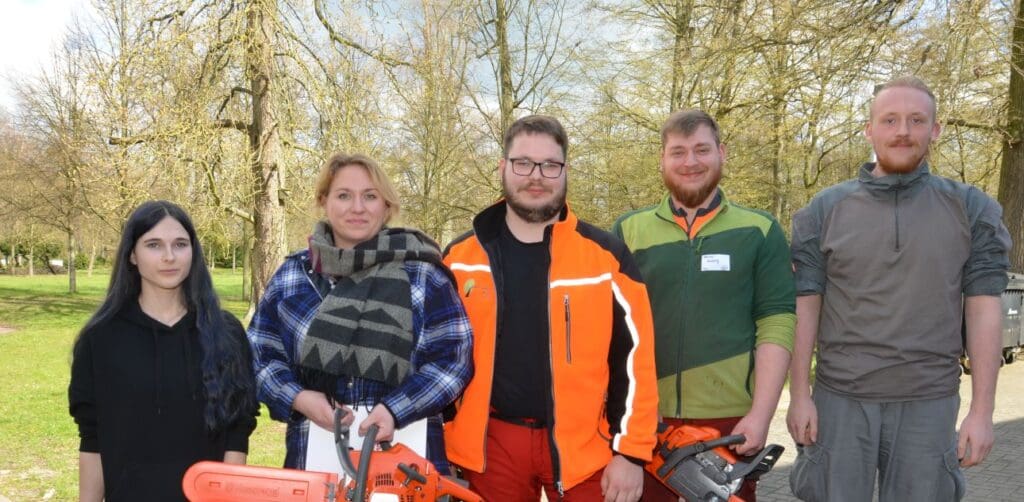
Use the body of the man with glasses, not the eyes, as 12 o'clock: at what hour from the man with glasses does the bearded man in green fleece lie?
The bearded man in green fleece is roughly at 8 o'clock from the man with glasses.

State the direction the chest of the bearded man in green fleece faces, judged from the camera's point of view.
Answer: toward the camera

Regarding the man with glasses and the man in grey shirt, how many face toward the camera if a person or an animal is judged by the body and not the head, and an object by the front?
2

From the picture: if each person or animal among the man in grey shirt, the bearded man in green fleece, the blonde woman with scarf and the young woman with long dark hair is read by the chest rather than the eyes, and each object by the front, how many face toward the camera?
4

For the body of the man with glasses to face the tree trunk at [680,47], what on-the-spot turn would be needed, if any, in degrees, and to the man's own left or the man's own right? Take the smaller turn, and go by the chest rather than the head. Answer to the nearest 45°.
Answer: approximately 180°

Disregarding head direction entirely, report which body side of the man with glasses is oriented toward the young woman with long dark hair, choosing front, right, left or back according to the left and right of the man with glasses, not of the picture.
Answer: right

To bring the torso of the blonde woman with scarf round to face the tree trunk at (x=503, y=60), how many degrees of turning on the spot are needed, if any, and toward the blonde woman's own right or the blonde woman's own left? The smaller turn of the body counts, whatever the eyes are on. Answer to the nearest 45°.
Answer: approximately 180°

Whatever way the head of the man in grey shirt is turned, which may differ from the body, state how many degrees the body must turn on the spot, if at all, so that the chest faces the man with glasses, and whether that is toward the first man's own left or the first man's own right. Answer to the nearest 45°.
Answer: approximately 45° to the first man's own right

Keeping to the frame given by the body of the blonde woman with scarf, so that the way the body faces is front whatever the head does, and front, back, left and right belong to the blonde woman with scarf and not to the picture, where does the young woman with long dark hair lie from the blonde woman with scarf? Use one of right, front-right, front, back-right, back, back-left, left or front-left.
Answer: right

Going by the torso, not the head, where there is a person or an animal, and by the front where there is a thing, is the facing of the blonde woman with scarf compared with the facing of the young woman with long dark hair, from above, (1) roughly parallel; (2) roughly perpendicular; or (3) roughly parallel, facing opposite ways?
roughly parallel

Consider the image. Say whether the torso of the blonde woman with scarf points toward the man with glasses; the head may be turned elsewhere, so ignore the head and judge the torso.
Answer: no

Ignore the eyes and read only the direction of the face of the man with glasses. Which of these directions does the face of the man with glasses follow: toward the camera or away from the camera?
toward the camera

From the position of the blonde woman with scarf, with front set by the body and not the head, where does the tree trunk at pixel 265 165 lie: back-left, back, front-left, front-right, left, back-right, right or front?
back

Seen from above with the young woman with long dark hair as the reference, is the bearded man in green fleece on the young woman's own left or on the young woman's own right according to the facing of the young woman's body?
on the young woman's own left

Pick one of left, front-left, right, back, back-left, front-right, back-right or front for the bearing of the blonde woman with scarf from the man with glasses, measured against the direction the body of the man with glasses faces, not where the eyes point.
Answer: right

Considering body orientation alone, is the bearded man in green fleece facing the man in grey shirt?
no

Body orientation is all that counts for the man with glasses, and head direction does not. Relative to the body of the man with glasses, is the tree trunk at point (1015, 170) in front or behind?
behind

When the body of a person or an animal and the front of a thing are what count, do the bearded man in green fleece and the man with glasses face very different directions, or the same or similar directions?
same or similar directions

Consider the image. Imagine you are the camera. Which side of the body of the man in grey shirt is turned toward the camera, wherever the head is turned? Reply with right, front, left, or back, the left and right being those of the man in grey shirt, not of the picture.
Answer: front

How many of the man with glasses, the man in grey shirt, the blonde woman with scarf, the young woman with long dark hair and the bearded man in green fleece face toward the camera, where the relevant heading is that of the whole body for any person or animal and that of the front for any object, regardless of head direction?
5

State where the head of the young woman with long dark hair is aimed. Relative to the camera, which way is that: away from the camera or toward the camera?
toward the camera

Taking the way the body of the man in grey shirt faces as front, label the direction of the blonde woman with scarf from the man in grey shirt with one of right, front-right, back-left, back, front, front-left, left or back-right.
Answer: front-right
